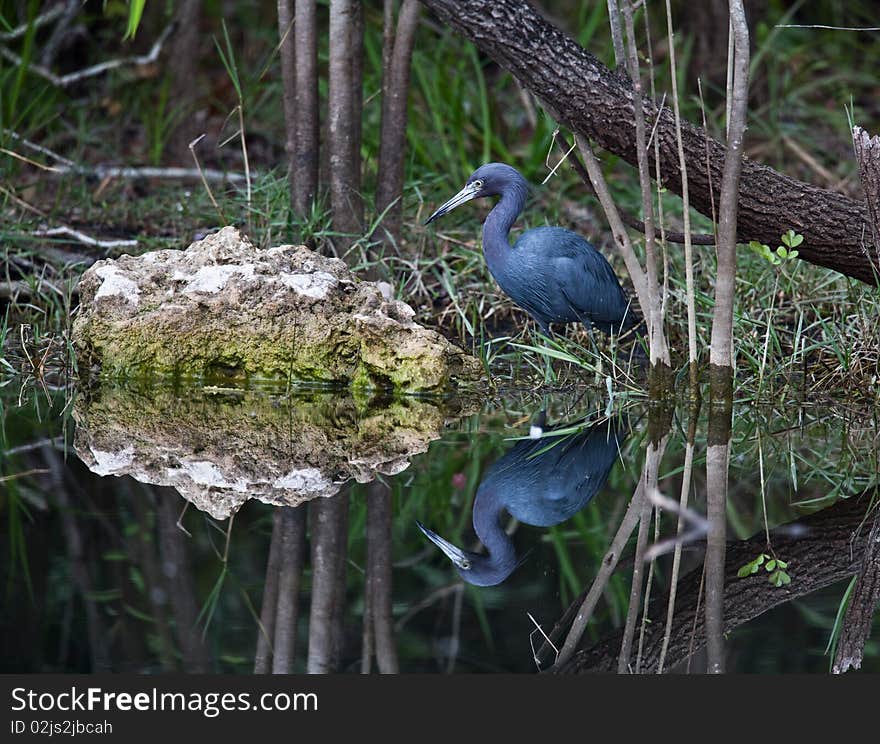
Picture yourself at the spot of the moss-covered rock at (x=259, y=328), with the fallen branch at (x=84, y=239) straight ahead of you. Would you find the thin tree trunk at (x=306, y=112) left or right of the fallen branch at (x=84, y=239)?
right

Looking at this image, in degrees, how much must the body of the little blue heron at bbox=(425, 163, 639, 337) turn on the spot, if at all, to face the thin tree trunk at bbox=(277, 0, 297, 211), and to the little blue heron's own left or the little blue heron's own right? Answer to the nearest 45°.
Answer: approximately 45° to the little blue heron's own right

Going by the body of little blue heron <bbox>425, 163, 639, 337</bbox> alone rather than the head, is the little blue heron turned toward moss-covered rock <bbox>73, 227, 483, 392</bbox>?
yes

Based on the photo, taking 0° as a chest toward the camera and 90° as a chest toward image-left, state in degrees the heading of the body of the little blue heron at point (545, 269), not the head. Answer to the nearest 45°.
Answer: approximately 90°

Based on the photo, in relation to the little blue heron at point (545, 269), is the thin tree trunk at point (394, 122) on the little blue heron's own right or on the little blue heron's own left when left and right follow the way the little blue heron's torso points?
on the little blue heron's own right

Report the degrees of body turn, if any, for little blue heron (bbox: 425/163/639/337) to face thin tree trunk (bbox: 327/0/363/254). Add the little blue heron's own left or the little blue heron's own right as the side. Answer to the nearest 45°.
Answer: approximately 45° to the little blue heron's own right

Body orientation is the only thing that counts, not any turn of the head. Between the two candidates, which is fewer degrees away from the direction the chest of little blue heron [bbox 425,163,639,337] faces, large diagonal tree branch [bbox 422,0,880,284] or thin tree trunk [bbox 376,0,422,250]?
the thin tree trunk

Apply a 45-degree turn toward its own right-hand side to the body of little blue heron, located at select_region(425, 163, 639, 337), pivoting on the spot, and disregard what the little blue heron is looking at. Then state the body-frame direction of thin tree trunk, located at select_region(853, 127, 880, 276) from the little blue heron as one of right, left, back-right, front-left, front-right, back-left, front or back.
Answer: back
